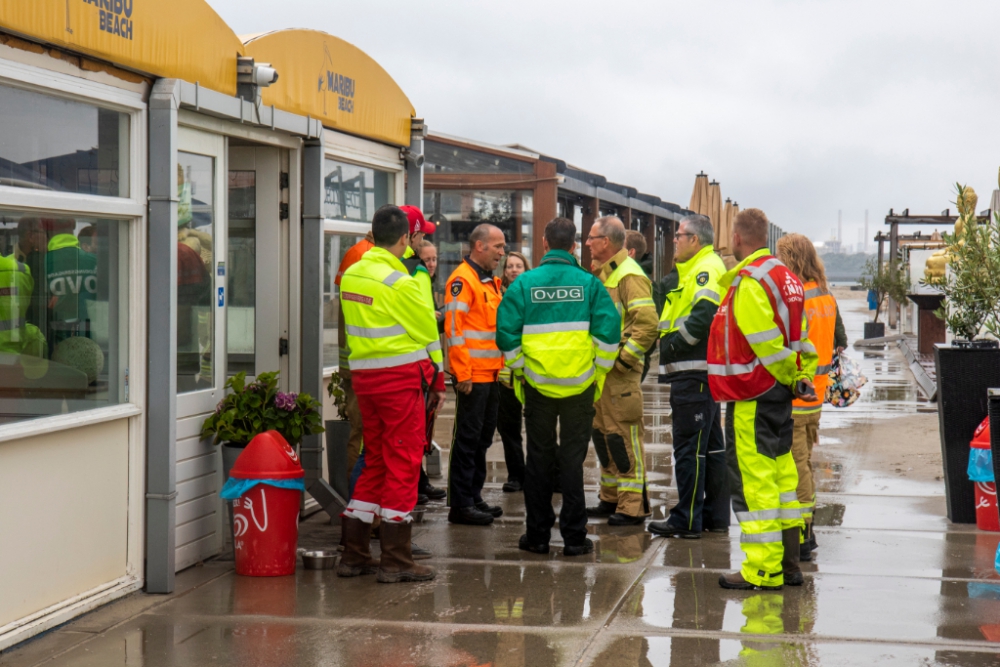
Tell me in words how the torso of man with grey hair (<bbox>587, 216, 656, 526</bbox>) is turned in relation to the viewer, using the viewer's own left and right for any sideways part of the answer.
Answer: facing to the left of the viewer

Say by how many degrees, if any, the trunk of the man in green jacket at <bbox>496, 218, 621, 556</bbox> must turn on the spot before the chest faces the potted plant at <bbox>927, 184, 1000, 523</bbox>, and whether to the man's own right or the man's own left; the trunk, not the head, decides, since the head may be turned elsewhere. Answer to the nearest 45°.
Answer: approximately 90° to the man's own right

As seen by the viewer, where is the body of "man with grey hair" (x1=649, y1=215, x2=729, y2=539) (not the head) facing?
to the viewer's left

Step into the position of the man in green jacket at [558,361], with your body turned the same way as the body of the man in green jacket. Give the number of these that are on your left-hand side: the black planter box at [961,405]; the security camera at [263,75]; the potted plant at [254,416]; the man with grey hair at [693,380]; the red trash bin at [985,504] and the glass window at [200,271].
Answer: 3

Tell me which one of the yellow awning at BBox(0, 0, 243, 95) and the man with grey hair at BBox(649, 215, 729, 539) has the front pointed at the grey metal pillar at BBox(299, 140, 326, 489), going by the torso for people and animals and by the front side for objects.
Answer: the man with grey hair

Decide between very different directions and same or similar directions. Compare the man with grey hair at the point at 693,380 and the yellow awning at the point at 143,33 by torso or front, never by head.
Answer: very different directions

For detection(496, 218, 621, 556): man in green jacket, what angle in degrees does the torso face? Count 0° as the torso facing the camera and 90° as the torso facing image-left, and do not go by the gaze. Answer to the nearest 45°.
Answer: approximately 180°

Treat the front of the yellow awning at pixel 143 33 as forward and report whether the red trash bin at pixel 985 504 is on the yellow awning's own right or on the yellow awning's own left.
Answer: on the yellow awning's own left

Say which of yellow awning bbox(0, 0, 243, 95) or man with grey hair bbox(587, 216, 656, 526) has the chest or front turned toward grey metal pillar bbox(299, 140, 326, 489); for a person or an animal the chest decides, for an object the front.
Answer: the man with grey hair

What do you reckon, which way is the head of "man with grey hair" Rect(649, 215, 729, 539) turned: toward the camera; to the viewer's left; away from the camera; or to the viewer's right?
to the viewer's left

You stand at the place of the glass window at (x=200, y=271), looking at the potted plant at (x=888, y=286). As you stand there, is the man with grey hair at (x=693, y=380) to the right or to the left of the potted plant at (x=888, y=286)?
right

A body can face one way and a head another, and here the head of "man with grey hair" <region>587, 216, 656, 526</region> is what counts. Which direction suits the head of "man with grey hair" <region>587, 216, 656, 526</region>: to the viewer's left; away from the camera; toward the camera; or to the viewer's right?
to the viewer's left

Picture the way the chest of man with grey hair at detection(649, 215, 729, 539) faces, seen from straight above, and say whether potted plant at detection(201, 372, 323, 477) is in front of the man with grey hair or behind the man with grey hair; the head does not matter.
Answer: in front
